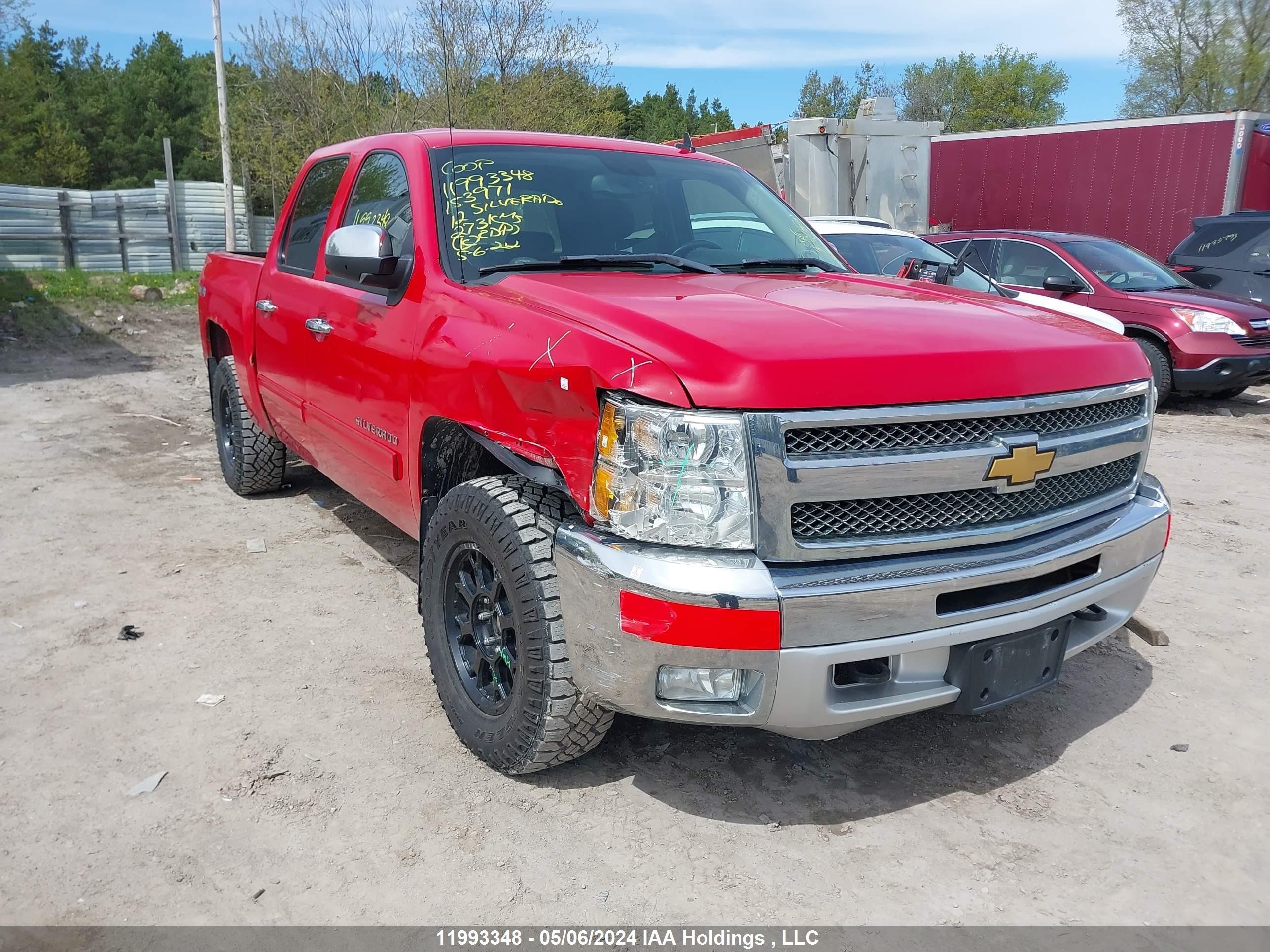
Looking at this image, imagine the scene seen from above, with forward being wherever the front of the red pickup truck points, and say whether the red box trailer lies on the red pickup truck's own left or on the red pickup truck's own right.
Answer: on the red pickup truck's own left

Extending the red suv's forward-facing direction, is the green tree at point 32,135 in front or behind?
behind

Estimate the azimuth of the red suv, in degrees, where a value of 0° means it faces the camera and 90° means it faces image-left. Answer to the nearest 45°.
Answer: approximately 315°

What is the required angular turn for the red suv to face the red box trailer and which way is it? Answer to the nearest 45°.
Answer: approximately 135° to its left

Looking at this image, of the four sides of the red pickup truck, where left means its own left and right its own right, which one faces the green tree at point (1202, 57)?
left

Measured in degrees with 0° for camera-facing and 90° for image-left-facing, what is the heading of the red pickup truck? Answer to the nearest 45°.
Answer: approximately 315°

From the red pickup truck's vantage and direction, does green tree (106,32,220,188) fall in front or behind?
behind

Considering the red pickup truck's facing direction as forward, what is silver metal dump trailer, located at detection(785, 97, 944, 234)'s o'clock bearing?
The silver metal dump trailer is roughly at 8 o'clock from the red pickup truck.

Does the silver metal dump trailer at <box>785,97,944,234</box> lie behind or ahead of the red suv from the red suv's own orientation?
behind
